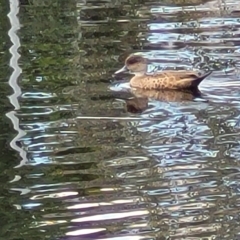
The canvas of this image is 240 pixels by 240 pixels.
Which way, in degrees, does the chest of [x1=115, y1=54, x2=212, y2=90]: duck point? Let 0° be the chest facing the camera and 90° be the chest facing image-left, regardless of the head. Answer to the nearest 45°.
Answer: approximately 90°
